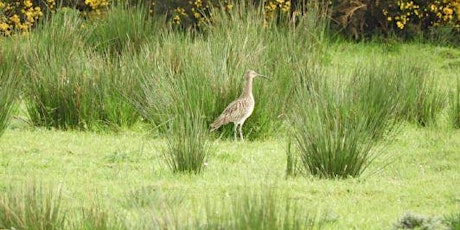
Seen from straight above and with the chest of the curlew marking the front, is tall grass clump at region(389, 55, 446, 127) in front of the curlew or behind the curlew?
in front

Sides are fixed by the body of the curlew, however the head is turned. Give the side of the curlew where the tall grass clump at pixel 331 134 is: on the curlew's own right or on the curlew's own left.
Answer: on the curlew's own right

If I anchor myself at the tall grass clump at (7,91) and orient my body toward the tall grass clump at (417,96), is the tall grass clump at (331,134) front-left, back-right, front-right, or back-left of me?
front-right

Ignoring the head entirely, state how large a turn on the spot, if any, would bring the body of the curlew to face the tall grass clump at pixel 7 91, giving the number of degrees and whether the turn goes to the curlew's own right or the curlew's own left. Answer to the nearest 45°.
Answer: approximately 180°

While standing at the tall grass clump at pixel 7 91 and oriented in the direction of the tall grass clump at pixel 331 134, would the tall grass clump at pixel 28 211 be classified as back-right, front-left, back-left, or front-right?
front-right

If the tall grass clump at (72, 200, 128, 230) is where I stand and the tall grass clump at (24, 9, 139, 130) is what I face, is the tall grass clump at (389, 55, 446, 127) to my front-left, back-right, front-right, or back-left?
front-right

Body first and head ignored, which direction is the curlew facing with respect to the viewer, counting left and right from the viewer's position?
facing to the right of the viewer

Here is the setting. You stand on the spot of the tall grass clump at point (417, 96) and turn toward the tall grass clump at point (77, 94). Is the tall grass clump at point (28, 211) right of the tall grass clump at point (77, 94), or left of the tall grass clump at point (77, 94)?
left

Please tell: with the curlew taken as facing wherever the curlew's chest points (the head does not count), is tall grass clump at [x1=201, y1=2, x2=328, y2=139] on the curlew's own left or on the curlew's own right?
on the curlew's own left

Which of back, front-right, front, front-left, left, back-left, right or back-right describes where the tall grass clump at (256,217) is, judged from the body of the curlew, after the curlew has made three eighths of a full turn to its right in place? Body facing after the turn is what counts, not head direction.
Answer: front-left

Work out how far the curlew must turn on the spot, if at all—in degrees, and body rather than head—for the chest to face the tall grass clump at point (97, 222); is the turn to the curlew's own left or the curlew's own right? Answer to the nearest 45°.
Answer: approximately 90° to the curlew's own right

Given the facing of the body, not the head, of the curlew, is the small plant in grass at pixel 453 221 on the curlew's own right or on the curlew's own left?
on the curlew's own right
